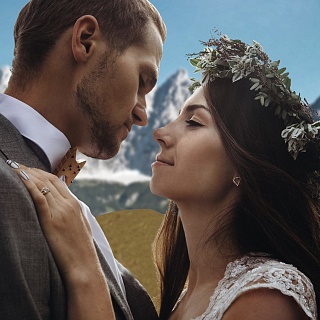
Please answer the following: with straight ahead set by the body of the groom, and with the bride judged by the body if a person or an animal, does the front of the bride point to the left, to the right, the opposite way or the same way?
the opposite way

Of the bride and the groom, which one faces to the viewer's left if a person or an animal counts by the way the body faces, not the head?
the bride

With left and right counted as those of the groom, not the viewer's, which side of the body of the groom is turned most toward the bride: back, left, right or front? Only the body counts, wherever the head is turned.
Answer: front

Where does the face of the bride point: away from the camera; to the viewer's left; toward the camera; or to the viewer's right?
to the viewer's left

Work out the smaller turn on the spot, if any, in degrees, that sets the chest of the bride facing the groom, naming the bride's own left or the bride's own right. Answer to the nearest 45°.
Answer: approximately 45° to the bride's own left

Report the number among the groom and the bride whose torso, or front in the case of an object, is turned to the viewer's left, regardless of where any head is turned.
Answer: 1

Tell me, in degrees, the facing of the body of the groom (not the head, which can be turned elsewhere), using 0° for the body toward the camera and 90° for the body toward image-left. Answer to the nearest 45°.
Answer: approximately 270°

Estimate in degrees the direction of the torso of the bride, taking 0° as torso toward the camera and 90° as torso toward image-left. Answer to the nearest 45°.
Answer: approximately 90°

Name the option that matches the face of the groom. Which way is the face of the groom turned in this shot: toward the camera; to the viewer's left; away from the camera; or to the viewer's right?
to the viewer's right
